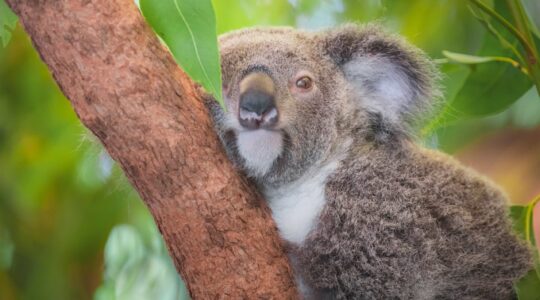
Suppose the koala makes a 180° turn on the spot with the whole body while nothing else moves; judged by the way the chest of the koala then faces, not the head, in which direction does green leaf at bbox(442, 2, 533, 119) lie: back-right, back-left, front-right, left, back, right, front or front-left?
front
